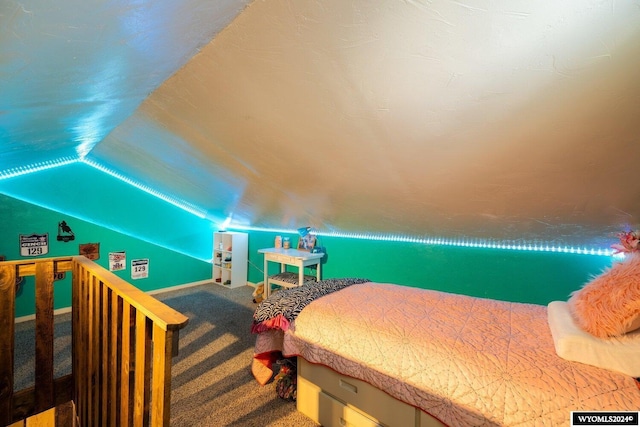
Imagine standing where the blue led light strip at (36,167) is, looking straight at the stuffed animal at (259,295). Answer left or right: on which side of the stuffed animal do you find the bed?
right

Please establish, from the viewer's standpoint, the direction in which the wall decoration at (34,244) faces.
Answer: facing the viewer

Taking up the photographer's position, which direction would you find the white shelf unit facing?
facing the viewer and to the left of the viewer

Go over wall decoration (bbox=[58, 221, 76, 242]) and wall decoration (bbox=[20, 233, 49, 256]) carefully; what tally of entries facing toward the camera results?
2

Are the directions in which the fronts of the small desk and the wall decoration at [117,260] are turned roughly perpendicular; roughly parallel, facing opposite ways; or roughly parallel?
roughly perpendicular

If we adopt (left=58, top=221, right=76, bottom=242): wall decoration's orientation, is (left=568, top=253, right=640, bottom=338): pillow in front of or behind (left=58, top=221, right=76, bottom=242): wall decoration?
in front

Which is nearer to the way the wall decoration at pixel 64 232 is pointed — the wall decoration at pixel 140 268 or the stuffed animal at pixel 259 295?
the stuffed animal

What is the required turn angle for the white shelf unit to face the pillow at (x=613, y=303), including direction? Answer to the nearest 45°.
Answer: approximately 45° to its left

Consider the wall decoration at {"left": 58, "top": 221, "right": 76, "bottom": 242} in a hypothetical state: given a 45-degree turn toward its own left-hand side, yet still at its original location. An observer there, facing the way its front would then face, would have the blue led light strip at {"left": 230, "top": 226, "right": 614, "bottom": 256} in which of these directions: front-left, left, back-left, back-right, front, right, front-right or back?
front

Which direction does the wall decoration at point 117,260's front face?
toward the camera

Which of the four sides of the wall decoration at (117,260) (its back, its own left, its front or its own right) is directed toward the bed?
front

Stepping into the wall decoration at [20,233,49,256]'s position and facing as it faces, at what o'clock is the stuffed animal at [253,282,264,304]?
The stuffed animal is roughly at 10 o'clock from the wall decoration.

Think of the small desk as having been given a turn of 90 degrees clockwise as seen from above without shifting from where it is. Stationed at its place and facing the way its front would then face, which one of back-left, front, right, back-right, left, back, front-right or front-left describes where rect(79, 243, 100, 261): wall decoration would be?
front-left

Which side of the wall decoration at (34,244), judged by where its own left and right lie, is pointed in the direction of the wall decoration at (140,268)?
left

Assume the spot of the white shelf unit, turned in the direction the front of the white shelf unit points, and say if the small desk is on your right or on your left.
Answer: on your left

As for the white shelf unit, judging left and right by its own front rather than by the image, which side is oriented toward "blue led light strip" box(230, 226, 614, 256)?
left
